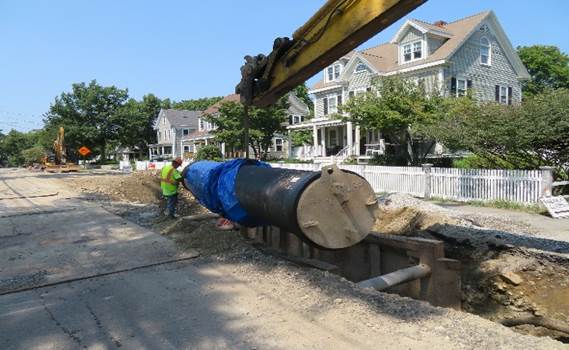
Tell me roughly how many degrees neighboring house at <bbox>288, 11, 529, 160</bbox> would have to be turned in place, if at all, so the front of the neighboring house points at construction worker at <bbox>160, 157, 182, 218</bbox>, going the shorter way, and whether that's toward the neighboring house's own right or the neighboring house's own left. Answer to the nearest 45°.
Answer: approximately 45° to the neighboring house's own left

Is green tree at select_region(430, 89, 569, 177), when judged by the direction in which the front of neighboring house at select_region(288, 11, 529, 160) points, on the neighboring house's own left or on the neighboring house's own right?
on the neighboring house's own left

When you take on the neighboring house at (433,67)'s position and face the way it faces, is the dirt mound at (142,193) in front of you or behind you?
in front

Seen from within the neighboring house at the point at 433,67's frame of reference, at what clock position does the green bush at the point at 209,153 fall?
The green bush is roughly at 2 o'clock from the neighboring house.

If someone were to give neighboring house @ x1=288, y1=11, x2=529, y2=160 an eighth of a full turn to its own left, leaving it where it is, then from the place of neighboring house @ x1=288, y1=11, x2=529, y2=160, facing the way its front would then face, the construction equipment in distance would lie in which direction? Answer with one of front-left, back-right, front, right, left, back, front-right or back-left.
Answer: right

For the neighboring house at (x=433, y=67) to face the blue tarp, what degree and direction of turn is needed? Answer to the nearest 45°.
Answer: approximately 45° to its left

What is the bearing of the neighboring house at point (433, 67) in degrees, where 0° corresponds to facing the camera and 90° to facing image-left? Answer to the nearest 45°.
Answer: approximately 45°
